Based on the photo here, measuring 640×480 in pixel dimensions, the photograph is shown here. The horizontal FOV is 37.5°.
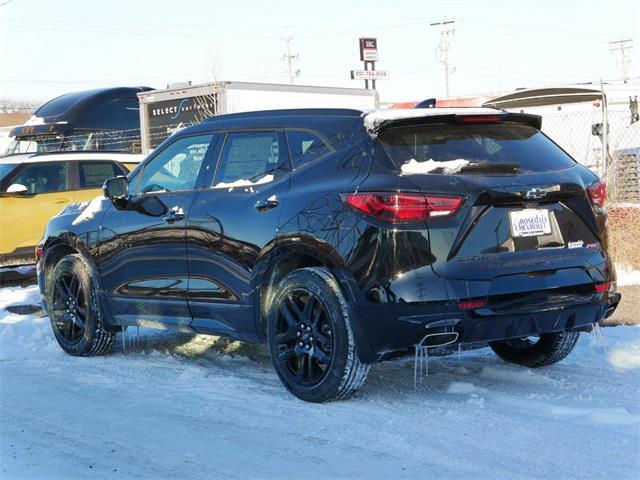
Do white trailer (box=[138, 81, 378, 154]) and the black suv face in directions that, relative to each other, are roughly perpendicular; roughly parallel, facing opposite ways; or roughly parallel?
roughly perpendicular

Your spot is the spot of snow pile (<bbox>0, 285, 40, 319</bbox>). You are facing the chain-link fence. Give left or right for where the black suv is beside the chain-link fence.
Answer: right

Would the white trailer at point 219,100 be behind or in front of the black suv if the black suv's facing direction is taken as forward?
in front

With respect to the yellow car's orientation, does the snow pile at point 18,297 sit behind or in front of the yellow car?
in front

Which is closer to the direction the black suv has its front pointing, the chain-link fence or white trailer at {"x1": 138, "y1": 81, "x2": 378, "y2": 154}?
the white trailer

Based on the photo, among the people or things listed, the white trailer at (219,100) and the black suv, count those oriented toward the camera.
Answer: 0

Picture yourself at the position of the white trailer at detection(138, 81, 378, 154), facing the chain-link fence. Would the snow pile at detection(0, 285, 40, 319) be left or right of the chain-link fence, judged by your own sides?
right

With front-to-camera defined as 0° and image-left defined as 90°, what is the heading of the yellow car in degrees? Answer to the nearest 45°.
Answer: approximately 45°

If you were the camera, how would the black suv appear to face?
facing away from the viewer and to the left of the viewer

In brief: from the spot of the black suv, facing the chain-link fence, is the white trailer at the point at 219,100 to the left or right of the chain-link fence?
left
